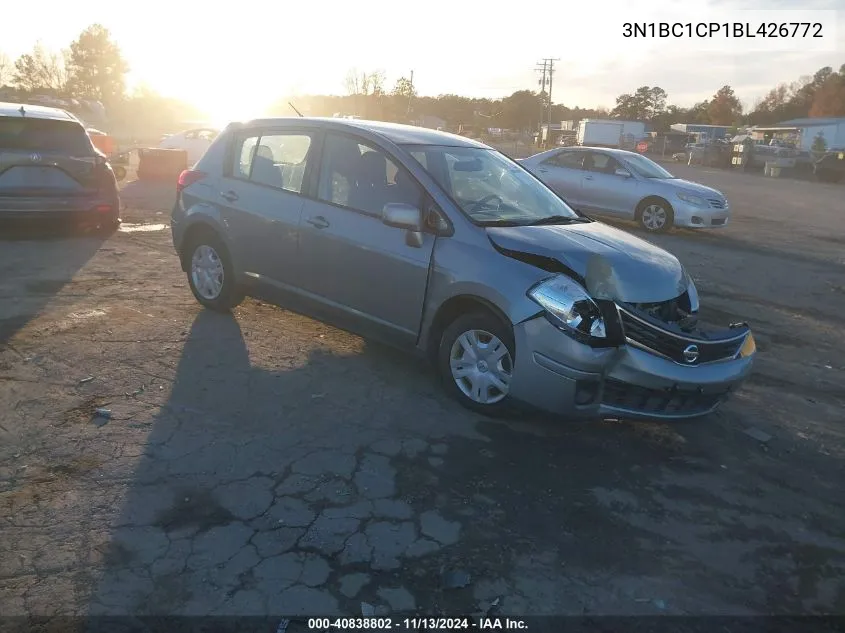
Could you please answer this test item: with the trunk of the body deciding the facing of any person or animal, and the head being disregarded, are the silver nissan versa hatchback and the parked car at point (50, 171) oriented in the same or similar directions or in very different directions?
very different directions

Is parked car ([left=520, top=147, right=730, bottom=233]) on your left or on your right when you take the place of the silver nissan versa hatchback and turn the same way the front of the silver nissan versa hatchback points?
on your left

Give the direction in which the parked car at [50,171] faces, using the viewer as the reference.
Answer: facing away from the viewer

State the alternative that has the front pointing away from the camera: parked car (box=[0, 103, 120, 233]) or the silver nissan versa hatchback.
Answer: the parked car

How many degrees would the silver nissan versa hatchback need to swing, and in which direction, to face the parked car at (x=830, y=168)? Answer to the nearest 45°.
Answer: approximately 90° to its left

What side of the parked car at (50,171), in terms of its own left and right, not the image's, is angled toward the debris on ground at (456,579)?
back

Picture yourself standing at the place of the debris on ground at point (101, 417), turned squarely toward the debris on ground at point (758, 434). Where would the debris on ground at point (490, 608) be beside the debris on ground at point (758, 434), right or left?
right

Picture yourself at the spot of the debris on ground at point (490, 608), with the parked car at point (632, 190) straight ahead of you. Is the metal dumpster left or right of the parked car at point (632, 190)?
left

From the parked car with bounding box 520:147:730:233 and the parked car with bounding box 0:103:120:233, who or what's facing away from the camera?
the parked car with bounding box 0:103:120:233

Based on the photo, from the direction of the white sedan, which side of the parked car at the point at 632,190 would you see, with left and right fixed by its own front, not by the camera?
back

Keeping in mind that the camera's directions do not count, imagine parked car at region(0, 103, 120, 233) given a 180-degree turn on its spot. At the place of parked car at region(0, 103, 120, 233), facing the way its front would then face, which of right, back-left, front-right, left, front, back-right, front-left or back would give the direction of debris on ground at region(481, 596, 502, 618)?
front

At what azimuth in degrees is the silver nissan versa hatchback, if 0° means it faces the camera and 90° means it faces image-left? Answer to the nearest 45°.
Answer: approximately 315°
